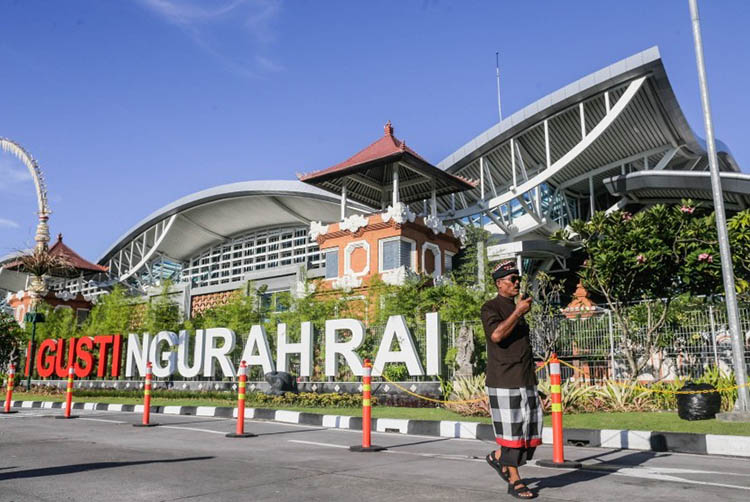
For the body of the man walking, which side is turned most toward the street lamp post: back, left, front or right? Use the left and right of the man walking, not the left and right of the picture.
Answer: left

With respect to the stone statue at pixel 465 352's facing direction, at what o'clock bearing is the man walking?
The man walking is roughly at 12 o'clock from the stone statue.

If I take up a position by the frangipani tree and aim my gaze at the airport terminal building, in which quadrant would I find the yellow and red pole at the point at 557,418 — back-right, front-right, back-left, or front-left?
back-left

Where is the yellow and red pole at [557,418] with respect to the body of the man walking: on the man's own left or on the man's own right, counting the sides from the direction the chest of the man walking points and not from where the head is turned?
on the man's own left

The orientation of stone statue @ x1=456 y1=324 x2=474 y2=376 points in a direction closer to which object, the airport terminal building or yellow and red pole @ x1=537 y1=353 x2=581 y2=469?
the yellow and red pole

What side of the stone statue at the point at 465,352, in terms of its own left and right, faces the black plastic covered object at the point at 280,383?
right

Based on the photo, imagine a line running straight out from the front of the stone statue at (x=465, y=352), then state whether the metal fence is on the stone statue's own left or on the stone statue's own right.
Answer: on the stone statue's own left
